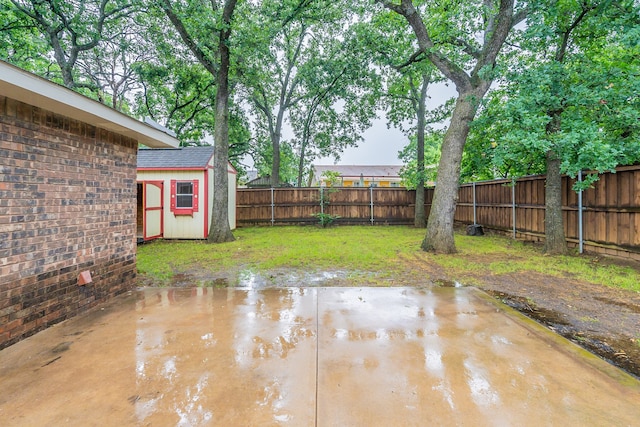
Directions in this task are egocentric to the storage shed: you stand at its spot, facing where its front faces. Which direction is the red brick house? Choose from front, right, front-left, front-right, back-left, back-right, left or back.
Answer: front

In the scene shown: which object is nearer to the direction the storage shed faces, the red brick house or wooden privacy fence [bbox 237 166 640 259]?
the red brick house

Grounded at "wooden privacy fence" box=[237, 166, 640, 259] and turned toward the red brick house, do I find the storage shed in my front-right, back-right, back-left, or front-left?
front-right

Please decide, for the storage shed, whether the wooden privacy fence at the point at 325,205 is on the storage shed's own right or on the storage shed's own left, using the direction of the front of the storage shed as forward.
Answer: on the storage shed's own left

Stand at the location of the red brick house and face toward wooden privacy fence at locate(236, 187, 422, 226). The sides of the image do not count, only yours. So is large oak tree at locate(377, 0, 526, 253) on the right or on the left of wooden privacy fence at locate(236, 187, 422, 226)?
right

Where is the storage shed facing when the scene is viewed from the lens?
facing the viewer

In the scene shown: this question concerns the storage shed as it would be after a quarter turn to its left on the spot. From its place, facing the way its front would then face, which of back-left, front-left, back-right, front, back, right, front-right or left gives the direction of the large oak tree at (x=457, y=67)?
front-right
